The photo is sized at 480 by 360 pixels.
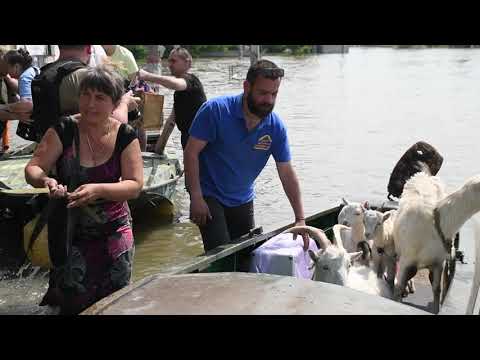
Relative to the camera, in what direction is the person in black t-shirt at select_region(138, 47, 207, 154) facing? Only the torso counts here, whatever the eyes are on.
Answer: to the viewer's left

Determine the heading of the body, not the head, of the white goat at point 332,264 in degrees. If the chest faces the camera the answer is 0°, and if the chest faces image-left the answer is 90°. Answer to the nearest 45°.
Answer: approximately 45°

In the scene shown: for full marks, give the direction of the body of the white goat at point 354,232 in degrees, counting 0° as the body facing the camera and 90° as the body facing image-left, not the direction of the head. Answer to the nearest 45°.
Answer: approximately 45°

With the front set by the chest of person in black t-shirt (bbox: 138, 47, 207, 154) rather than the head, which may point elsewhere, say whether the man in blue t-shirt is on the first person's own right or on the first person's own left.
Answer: on the first person's own left

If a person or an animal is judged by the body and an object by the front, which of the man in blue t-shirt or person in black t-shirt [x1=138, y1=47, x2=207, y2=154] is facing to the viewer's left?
the person in black t-shirt
